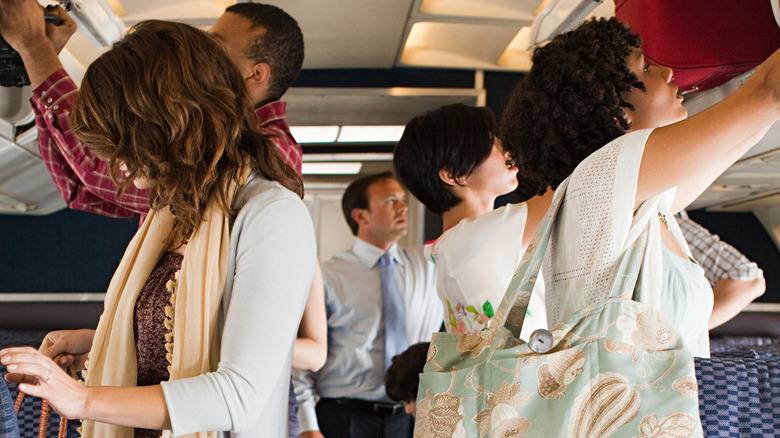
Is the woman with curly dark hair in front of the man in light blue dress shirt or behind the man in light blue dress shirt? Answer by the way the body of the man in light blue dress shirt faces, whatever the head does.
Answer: in front

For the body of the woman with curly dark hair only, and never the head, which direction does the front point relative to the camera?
to the viewer's right

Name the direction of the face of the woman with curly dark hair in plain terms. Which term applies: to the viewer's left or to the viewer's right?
to the viewer's right

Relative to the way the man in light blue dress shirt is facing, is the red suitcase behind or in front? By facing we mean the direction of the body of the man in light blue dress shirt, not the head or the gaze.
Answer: in front

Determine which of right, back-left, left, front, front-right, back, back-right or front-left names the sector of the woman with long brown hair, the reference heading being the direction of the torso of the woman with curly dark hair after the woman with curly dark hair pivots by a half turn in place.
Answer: front

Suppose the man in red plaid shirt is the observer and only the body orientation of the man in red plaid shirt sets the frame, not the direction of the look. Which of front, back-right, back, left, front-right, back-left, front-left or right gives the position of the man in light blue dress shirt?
back-right

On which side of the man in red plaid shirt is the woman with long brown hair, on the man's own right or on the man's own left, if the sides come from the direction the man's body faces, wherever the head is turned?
on the man's own left
